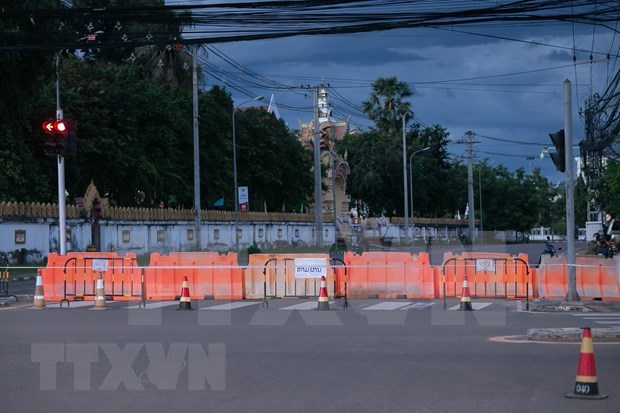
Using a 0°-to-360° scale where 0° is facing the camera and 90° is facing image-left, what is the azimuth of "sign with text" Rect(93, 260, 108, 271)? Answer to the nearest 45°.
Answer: approximately 0°

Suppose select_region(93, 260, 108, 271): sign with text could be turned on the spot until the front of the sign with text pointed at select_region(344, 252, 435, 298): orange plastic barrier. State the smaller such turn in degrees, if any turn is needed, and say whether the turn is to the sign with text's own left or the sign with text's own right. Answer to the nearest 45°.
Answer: approximately 90° to the sign with text's own left

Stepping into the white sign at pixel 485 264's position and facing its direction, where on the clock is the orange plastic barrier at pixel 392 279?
The orange plastic barrier is roughly at 3 o'clock from the white sign.

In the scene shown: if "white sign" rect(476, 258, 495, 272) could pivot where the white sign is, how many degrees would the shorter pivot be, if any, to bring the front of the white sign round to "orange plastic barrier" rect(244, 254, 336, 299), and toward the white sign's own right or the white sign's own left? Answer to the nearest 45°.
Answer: approximately 90° to the white sign's own right

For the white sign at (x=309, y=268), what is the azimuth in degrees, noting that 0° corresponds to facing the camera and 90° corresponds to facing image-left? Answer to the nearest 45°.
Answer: approximately 0°

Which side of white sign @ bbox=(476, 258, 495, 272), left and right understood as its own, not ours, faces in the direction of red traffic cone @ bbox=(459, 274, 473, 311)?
front
